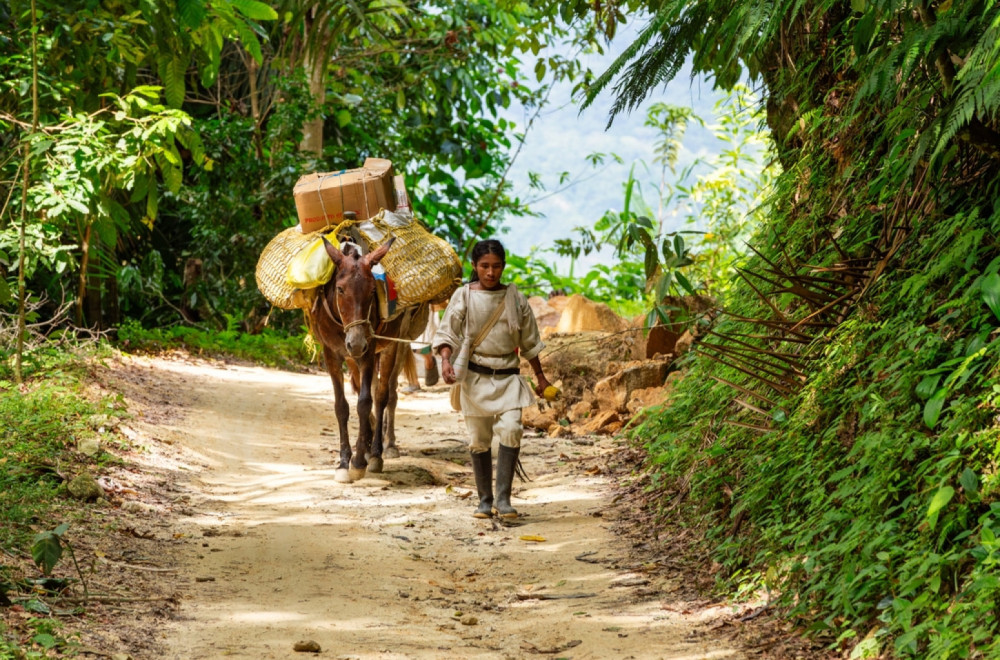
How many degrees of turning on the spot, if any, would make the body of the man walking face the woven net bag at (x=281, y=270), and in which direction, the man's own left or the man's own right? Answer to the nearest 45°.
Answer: approximately 135° to the man's own right

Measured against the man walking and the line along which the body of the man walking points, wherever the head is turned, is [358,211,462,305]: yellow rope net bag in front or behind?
behind

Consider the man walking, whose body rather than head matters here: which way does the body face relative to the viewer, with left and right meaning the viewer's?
facing the viewer

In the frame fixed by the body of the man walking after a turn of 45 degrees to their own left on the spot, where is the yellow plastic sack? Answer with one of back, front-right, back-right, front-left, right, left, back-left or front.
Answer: back

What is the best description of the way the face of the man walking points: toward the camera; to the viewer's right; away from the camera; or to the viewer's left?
toward the camera

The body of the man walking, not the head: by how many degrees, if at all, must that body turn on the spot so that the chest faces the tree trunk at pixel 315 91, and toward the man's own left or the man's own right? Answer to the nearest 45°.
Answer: approximately 180°

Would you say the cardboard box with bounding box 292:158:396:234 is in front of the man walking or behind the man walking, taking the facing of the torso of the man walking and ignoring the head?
behind
